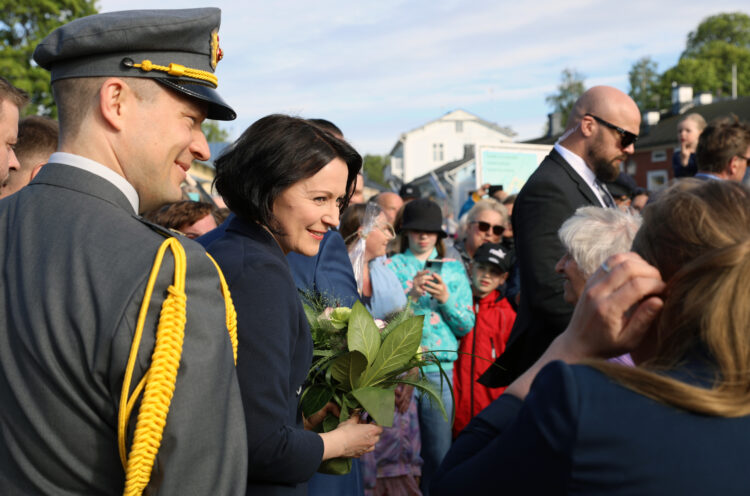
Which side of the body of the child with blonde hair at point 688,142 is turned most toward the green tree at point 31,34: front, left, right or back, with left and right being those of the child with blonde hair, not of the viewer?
right

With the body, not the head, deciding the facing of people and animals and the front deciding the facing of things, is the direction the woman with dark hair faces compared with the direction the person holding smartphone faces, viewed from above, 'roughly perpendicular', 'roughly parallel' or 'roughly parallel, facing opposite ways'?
roughly perpendicular

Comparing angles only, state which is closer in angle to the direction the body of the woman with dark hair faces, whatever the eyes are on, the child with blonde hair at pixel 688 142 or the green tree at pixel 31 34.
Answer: the child with blonde hair

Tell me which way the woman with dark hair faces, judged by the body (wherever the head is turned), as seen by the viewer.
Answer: to the viewer's right

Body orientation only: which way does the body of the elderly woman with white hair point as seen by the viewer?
to the viewer's left

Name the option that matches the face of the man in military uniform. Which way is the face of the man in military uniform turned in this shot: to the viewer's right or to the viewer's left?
to the viewer's right

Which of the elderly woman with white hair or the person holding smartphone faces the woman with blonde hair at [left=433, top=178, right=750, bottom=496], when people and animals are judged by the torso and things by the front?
the person holding smartphone

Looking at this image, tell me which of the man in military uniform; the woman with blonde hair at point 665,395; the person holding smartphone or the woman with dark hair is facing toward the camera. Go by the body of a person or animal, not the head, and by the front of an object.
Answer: the person holding smartphone

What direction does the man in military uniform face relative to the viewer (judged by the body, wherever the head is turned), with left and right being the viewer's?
facing away from the viewer and to the right of the viewer

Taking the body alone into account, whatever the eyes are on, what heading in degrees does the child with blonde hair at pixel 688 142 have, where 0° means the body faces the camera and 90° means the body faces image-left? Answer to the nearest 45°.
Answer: approximately 45°
